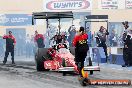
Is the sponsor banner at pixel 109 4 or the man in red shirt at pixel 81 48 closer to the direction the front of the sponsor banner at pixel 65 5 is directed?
the man in red shirt

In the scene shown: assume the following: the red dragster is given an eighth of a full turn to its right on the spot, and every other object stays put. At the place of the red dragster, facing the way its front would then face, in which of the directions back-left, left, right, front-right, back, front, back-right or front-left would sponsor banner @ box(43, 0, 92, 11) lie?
back

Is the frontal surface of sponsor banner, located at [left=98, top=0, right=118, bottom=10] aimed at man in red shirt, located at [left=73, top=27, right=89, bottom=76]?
yes

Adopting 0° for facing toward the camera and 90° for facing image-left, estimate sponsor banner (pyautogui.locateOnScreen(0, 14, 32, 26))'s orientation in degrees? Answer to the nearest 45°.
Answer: approximately 0°

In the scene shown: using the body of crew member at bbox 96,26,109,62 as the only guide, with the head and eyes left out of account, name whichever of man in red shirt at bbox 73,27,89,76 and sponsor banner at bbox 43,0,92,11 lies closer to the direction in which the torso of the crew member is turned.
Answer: the man in red shirt
